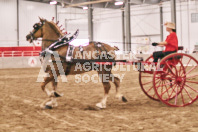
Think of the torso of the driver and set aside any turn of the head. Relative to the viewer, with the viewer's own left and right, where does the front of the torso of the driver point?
facing to the left of the viewer

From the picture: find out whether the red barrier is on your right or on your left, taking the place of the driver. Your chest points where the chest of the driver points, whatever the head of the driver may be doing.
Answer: on your right
